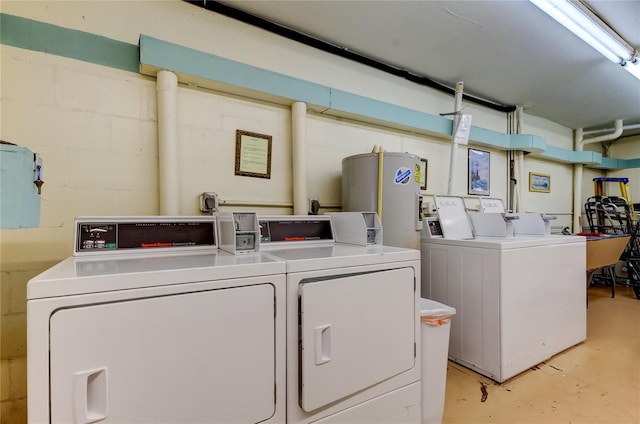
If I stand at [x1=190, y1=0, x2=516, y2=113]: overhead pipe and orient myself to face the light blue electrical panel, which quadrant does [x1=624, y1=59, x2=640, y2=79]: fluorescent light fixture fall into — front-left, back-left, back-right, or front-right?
back-left

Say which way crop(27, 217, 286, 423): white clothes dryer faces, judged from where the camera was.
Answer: facing the viewer

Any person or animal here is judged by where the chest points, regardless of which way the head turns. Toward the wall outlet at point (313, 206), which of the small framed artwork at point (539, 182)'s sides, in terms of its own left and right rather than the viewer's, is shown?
right

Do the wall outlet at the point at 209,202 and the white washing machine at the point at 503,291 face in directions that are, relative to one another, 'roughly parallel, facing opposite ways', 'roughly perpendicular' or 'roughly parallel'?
roughly parallel

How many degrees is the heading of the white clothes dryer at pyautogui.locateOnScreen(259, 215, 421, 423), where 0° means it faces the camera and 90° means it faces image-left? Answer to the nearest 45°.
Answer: approximately 315°

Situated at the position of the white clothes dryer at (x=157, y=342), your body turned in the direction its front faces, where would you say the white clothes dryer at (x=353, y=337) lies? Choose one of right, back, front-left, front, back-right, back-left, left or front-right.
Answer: left

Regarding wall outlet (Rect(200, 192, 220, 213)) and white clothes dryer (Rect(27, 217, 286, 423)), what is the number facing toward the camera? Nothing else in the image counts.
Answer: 2

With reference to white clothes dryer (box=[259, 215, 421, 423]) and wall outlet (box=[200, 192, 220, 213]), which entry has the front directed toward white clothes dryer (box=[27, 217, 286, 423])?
the wall outlet

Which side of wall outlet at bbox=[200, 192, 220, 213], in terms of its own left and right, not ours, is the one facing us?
front

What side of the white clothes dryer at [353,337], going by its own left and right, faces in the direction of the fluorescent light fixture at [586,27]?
left

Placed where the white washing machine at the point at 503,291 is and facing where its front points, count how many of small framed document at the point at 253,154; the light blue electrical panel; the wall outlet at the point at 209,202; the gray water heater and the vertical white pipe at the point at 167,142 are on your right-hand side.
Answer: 5

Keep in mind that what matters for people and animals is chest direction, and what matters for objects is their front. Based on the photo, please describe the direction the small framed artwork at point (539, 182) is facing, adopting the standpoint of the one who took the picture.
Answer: facing the viewer and to the right of the viewer
